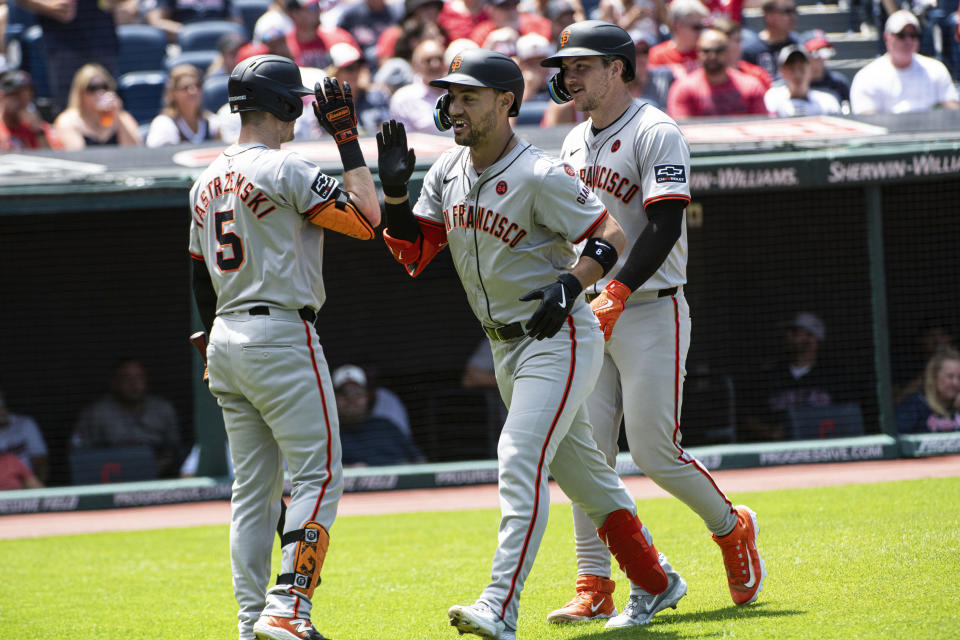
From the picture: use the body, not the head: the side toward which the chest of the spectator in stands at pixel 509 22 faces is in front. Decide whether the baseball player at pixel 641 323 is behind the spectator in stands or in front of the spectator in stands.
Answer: in front

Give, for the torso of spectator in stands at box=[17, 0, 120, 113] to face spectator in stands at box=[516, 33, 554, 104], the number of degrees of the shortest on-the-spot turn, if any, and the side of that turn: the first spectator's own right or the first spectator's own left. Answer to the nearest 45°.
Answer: approximately 45° to the first spectator's own left

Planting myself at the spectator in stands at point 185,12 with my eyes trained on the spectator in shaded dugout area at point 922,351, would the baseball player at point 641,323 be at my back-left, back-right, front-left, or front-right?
front-right

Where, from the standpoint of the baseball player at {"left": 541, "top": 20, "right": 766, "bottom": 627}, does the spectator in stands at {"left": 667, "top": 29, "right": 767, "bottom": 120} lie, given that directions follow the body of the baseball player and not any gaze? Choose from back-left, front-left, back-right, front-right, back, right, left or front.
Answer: back-right

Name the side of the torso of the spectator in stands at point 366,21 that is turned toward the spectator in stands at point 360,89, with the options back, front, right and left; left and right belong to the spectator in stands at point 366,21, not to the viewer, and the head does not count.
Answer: front

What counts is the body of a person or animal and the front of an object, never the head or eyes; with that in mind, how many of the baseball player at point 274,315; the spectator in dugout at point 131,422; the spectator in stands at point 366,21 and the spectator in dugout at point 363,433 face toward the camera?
3

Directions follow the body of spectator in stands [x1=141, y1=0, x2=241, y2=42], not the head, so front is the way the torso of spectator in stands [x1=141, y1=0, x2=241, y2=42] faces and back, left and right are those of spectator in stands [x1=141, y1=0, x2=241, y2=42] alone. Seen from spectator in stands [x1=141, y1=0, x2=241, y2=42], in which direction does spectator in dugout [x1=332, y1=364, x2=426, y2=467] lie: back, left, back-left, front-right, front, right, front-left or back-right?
front

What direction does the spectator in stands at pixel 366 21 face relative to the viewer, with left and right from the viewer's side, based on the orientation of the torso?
facing the viewer

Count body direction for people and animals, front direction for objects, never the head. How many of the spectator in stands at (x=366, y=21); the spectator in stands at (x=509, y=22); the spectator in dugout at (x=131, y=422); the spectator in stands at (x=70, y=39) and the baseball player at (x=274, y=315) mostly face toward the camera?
4

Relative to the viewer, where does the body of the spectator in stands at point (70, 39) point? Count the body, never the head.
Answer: toward the camera

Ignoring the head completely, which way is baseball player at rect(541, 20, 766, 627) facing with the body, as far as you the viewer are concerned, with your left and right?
facing the viewer and to the left of the viewer

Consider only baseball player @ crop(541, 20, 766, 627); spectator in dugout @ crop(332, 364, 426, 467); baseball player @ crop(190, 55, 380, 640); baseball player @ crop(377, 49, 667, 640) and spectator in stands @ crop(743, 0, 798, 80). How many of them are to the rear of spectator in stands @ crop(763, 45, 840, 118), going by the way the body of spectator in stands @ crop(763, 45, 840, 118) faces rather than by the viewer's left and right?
1

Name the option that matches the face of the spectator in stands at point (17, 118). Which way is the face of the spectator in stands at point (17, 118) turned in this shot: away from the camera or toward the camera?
toward the camera

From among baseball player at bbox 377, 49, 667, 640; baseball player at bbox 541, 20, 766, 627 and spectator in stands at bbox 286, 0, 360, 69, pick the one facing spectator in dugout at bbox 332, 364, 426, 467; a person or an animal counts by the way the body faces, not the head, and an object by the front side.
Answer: spectator in stands at bbox 286, 0, 360, 69

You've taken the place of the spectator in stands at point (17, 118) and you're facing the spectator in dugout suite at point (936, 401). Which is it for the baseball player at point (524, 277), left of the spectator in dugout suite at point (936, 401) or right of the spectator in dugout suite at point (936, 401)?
right

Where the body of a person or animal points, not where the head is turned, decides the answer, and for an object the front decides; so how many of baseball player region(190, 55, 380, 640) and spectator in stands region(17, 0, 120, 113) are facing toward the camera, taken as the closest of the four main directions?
1

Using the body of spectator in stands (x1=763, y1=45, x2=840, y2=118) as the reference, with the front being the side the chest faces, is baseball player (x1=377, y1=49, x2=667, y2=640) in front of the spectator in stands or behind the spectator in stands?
in front

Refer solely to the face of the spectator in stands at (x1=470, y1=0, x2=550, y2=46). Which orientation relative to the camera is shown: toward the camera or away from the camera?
toward the camera

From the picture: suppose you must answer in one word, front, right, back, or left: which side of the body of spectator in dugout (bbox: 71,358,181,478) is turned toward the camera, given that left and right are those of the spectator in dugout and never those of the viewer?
front
